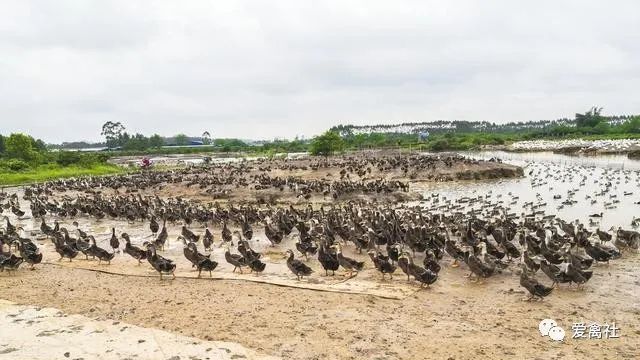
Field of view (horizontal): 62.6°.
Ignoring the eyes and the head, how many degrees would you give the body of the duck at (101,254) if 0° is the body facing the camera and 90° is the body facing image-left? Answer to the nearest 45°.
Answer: approximately 90°

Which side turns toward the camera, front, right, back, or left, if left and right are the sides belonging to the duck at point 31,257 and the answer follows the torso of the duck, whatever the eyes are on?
left

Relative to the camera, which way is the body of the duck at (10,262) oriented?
to the viewer's left

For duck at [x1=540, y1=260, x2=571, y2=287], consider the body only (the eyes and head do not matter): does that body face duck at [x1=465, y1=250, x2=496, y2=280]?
yes

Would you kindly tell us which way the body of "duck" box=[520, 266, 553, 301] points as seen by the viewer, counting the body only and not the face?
to the viewer's left

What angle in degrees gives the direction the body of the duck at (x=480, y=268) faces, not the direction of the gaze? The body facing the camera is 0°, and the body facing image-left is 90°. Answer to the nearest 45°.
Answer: approximately 90°

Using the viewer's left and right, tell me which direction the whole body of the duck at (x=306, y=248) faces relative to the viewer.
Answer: facing to the left of the viewer

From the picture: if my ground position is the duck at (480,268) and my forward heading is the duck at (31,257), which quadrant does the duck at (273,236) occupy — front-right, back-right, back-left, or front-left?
front-right

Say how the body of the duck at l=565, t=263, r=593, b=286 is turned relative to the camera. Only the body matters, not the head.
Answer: to the viewer's left

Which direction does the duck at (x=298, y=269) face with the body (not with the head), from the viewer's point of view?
to the viewer's left
